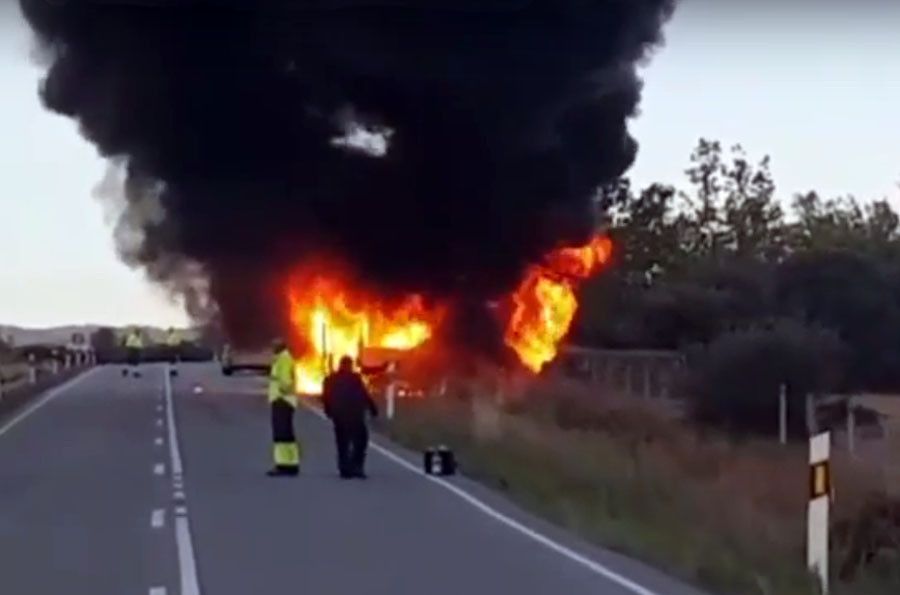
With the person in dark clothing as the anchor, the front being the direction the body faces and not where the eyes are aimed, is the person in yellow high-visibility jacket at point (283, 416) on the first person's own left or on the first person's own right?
on the first person's own left

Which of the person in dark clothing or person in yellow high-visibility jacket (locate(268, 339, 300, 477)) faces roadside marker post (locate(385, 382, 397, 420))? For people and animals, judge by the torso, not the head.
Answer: the person in dark clothing

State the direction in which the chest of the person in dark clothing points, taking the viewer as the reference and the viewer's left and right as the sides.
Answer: facing away from the viewer

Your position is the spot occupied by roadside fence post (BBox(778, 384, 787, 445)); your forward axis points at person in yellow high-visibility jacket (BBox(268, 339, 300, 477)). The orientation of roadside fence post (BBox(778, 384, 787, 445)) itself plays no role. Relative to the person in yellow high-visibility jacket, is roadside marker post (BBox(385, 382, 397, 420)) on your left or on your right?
right

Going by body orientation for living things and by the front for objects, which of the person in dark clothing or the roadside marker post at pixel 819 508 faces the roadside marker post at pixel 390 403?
the person in dark clothing

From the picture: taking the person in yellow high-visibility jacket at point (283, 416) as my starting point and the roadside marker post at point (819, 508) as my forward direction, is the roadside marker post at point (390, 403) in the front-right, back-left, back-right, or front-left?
back-left
